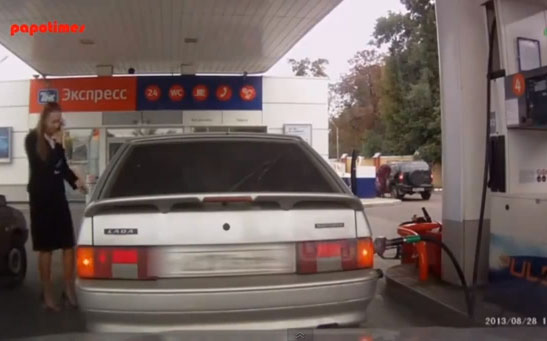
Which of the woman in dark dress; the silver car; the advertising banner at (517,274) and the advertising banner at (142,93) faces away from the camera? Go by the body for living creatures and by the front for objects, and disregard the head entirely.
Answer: the silver car

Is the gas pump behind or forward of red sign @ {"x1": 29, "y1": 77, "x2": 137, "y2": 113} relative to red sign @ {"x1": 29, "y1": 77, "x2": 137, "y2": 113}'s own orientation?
forward

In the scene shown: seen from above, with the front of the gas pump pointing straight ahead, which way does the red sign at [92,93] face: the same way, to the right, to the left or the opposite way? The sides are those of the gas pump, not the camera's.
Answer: to the left

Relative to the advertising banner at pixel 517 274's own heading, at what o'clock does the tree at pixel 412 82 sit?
The tree is roughly at 4 o'clock from the advertising banner.

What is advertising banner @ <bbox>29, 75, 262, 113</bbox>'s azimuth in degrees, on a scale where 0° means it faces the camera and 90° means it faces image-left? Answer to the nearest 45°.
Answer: approximately 0°

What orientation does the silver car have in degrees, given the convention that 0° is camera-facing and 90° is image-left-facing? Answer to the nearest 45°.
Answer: approximately 180°

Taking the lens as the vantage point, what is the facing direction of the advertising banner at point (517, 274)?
facing the viewer and to the left of the viewer

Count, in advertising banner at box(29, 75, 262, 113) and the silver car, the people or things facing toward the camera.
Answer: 1

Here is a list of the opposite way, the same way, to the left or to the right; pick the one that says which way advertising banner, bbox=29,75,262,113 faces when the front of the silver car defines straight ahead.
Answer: the opposite way

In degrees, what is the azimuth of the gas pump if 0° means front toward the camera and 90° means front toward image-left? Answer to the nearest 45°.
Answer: approximately 45°

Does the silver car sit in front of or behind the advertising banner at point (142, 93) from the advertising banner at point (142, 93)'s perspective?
in front

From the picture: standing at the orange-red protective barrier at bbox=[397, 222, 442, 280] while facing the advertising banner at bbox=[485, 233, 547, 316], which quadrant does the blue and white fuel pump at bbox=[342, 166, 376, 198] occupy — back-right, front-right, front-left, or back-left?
back-left

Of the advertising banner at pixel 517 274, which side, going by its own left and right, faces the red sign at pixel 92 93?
right

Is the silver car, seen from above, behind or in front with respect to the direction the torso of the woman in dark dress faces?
in front
